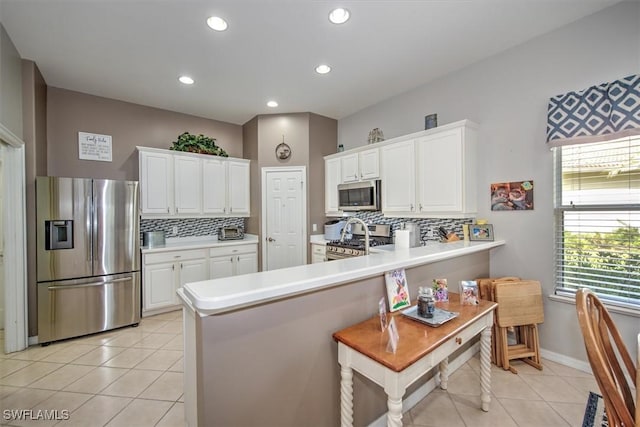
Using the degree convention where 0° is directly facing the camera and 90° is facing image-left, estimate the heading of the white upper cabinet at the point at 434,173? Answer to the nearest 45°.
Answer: approximately 45°

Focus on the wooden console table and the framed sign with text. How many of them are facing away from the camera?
0

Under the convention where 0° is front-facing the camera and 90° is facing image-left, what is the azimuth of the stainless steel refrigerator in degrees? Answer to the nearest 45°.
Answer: approximately 315°

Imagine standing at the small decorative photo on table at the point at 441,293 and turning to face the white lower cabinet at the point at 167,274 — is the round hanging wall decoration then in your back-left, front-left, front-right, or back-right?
front-right

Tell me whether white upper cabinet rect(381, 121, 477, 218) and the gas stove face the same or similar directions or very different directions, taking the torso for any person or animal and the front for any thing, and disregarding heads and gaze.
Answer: same or similar directions

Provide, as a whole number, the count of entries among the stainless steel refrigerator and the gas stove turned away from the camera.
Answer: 0

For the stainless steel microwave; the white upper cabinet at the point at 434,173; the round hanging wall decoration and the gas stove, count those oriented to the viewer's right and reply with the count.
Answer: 0

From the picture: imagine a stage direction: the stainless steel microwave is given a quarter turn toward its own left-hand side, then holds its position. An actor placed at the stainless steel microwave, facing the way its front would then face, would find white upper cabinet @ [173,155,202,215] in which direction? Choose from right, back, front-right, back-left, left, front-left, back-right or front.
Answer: back-right

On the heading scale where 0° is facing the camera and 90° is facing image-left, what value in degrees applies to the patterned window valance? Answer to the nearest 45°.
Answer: approximately 45°

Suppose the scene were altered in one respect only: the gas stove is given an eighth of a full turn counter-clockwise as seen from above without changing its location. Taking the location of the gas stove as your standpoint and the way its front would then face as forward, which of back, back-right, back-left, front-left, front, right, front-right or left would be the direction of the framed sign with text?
right

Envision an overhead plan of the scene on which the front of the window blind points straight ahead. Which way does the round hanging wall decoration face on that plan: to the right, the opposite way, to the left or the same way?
to the left

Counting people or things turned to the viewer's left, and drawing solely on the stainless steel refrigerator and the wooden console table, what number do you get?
0

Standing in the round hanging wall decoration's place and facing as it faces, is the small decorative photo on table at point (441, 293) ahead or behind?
ahead

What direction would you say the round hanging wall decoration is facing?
toward the camera
